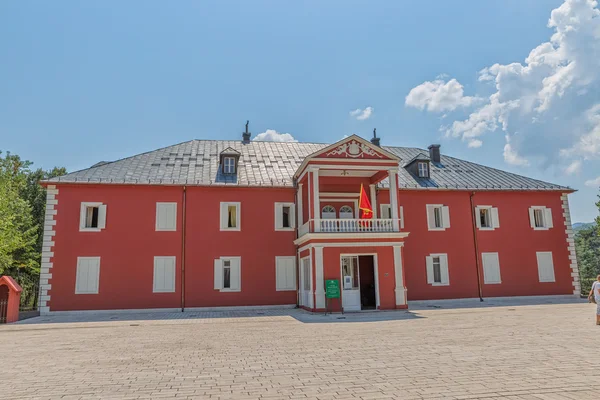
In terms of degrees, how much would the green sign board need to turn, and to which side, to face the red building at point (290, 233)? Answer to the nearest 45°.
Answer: approximately 135° to its right

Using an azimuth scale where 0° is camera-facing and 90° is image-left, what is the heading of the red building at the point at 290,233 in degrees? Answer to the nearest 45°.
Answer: approximately 0°

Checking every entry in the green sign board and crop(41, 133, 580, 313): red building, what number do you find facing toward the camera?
2

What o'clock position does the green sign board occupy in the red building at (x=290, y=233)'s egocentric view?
The green sign board is roughly at 11 o'clock from the red building.

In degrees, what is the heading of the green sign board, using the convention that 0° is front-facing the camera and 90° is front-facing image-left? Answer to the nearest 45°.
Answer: approximately 0°
